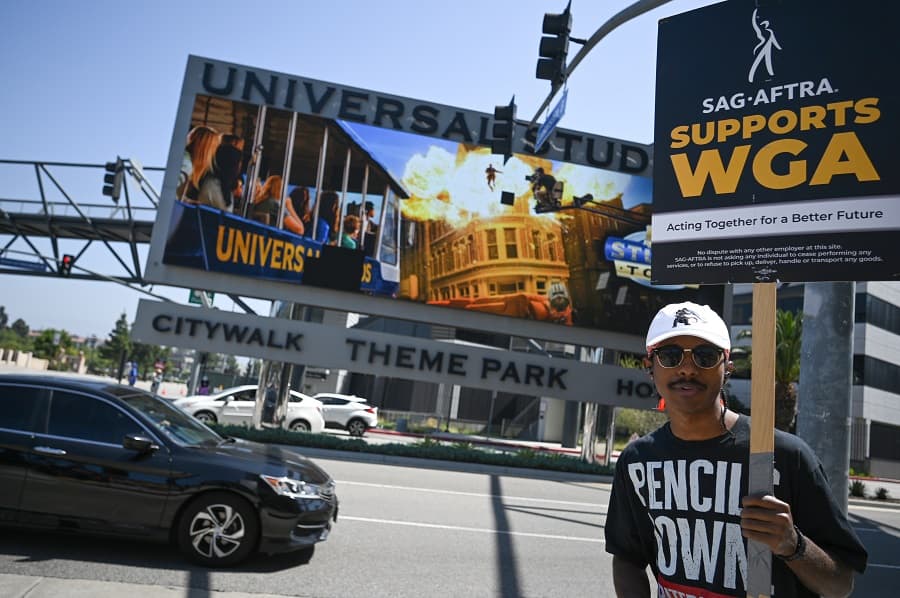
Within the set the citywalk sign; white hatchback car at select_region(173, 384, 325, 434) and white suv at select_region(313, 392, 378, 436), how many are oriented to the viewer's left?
2

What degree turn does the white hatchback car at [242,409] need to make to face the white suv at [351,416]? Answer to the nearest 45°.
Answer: approximately 135° to its right

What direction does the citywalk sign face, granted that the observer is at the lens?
facing the viewer

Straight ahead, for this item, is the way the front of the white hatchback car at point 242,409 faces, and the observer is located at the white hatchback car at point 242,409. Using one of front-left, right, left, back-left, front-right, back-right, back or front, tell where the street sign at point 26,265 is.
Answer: front-right

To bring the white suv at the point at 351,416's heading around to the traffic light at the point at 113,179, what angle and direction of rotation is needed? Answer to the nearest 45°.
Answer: approximately 45° to its left

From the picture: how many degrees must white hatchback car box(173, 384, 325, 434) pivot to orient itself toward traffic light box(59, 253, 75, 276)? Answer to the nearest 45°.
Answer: approximately 45° to its right

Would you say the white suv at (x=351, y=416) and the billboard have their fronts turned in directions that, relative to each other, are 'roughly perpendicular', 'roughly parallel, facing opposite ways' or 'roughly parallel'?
roughly perpendicular

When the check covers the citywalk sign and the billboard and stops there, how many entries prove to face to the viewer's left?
0

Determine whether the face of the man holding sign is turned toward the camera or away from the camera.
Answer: toward the camera

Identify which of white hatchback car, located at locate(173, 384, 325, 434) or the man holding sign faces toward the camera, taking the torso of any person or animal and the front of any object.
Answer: the man holding sign

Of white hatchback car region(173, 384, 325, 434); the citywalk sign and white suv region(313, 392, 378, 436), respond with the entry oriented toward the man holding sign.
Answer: the citywalk sign

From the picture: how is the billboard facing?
toward the camera

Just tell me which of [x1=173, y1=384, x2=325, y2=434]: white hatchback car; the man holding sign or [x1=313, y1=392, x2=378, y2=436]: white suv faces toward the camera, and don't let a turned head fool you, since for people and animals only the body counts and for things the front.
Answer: the man holding sign

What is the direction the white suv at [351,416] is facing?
to the viewer's left

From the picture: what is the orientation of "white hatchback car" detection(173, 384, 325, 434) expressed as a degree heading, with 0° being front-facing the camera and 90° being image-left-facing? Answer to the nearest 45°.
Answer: approximately 90°

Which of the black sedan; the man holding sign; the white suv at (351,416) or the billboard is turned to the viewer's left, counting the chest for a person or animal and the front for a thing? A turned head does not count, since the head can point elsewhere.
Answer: the white suv
